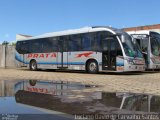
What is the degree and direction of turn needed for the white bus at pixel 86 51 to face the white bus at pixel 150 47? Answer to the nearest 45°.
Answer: approximately 45° to its left

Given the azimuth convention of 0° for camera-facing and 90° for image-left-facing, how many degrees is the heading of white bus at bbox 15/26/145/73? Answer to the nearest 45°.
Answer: approximately 315°
